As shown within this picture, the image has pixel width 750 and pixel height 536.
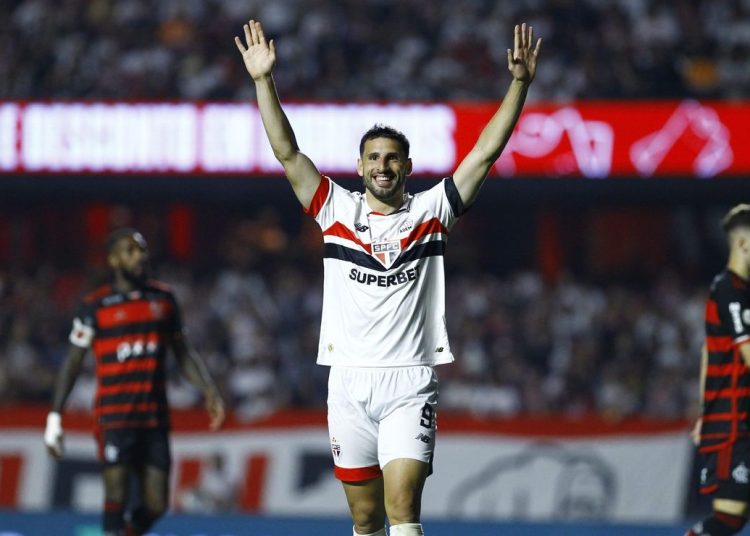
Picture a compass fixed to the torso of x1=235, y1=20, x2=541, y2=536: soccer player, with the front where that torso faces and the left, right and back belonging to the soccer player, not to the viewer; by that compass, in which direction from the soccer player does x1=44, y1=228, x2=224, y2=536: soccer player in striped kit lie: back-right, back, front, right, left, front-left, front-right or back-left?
back-right

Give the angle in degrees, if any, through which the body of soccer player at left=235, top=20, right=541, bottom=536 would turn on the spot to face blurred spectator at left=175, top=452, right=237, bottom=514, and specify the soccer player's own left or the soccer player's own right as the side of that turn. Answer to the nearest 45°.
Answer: approximately 180°

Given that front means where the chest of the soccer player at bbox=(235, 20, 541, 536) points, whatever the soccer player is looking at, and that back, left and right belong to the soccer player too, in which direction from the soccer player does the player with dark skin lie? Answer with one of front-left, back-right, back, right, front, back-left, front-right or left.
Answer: back-right
